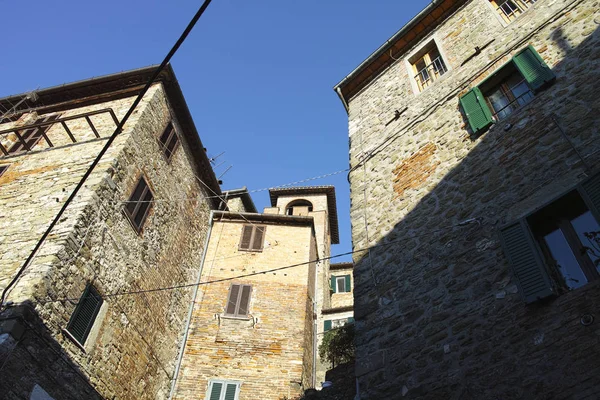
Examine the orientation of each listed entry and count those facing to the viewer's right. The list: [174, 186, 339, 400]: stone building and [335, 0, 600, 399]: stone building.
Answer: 0

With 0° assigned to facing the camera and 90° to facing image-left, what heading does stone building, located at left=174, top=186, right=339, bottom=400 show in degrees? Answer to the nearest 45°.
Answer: approximately 0°

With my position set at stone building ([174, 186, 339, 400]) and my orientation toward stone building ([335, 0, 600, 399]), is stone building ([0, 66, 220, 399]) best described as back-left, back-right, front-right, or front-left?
front-right

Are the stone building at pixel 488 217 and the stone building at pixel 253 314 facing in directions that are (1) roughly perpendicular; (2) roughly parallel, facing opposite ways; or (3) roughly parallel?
roughly perpendicular

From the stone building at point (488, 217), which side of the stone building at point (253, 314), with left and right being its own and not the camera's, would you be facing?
front

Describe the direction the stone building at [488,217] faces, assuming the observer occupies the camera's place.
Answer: facing the viewer and to the left of the viewer

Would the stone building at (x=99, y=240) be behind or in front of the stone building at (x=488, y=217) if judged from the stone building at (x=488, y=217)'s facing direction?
in front
